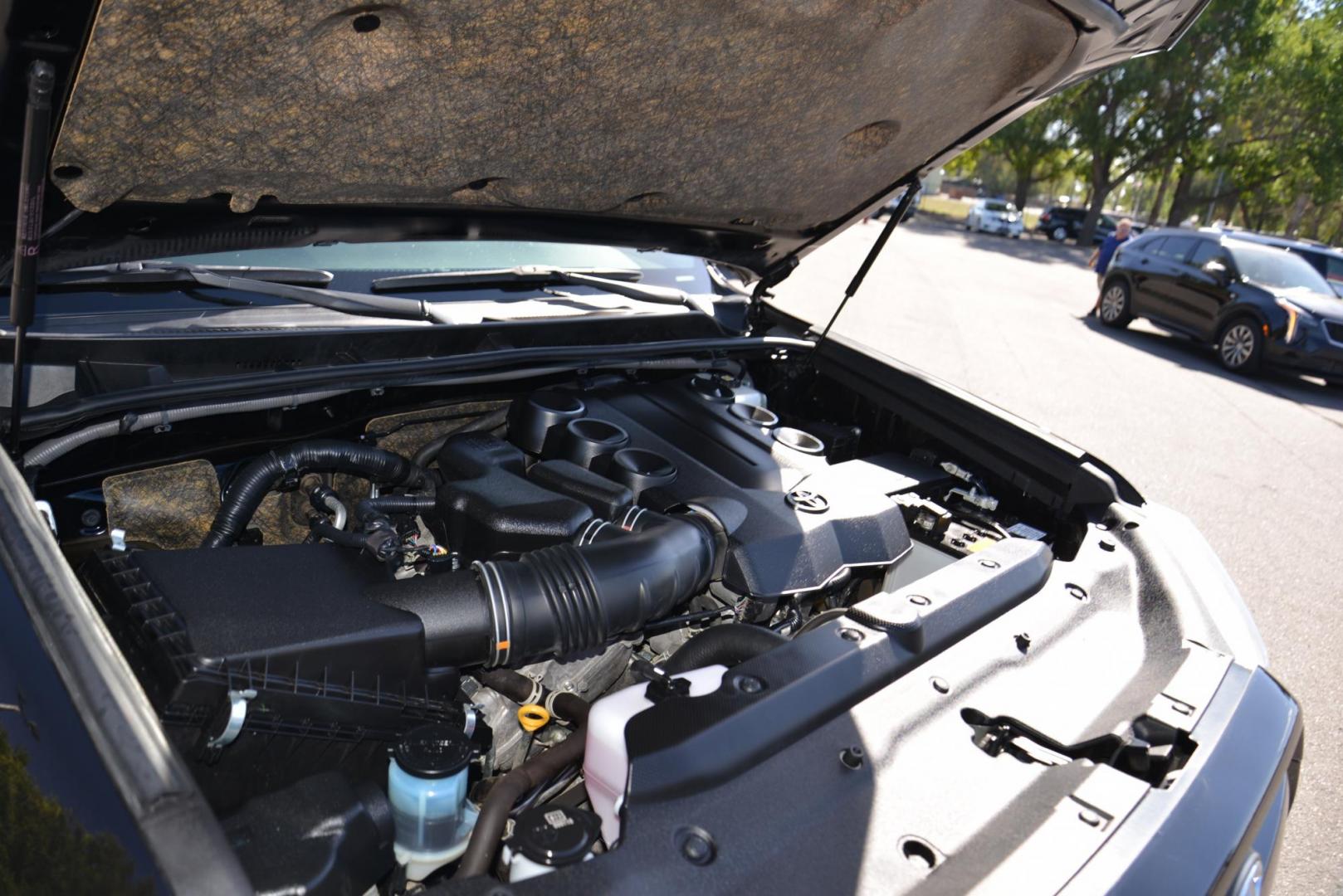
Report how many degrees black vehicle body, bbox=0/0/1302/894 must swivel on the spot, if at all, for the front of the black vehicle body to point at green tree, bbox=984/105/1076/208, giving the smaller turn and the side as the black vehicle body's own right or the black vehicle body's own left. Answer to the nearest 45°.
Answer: approximately 135° to the black vehicle body's own left

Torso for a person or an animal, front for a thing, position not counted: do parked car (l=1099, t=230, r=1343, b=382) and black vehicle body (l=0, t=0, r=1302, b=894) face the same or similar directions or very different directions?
same or similar directions

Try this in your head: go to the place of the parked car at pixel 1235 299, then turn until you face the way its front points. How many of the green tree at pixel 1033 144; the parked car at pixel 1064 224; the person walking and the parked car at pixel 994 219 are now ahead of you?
0

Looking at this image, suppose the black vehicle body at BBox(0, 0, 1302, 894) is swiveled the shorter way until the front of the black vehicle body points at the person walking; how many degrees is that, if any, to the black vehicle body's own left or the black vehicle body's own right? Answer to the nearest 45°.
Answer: approximately 90° to the black vehicle body's own left

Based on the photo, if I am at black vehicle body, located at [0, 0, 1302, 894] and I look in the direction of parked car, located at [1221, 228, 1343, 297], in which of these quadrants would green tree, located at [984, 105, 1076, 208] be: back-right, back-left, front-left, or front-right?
front-left

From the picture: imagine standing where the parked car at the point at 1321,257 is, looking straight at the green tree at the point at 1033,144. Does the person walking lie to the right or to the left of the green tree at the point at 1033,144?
left

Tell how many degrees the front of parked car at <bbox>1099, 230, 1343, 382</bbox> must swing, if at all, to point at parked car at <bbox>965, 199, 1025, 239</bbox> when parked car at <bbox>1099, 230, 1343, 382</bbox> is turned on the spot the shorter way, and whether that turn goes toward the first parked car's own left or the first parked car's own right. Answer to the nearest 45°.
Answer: approximately 135° to the first parked car's own left

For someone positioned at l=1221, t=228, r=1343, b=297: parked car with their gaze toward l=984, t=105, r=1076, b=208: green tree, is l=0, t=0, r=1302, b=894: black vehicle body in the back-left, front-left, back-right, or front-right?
back-left

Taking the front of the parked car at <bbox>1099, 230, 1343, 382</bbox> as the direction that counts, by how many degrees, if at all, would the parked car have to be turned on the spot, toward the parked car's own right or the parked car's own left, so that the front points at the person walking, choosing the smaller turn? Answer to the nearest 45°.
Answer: approximately 180°

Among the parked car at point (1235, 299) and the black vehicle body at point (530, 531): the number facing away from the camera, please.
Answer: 0

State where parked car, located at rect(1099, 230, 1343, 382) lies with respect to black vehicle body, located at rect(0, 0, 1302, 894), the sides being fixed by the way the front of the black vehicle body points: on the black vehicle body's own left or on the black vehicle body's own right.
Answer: on the black vehicle body's own left

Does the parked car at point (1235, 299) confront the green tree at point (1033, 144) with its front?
no

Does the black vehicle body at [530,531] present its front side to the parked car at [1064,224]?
no

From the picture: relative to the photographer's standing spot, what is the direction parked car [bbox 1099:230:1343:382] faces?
facing the viewer and to the right of the viewer

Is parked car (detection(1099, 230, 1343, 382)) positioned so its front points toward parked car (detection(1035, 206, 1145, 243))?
no

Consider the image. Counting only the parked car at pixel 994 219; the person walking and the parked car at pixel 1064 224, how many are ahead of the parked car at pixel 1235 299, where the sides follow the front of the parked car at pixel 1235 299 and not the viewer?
0
